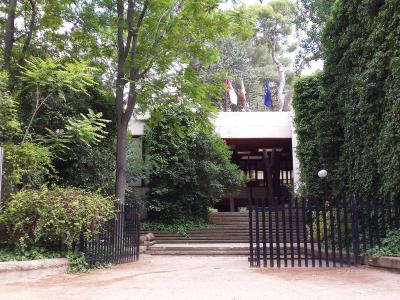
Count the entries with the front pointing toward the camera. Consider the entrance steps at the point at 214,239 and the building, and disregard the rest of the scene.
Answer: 2

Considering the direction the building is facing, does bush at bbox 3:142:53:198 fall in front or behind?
in front

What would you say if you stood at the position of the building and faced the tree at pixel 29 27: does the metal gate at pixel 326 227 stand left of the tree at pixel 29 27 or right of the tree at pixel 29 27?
left

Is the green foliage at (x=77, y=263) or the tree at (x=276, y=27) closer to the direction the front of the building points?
the green foliage

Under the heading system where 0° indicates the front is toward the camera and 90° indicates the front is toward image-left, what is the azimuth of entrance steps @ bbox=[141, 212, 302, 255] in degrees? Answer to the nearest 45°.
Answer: approximately 0°

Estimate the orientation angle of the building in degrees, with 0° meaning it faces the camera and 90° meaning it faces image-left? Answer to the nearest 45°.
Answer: approximately 0°

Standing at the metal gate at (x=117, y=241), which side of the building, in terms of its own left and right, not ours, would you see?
front

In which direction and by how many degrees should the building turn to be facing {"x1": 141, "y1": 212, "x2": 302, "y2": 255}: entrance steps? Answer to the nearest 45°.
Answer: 0° — it already faces it

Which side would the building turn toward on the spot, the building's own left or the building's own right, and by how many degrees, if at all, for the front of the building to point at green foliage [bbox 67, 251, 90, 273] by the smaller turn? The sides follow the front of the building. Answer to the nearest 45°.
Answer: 0° — it already faces it

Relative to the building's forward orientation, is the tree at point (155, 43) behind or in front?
in front

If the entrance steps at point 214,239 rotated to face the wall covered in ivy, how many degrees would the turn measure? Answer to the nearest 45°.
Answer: approximately 45° to its left
